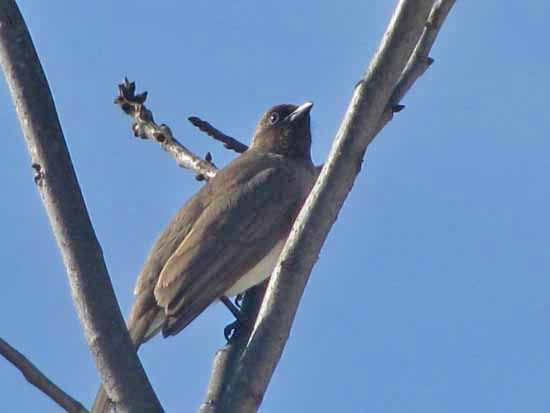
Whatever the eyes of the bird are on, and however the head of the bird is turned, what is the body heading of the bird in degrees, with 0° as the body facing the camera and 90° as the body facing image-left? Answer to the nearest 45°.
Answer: approximately 270°
